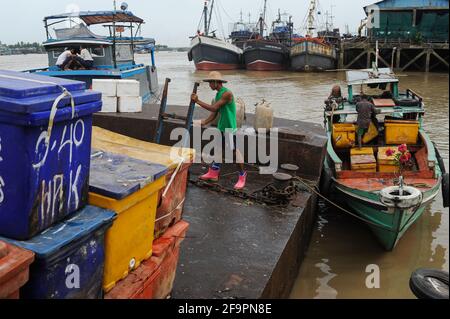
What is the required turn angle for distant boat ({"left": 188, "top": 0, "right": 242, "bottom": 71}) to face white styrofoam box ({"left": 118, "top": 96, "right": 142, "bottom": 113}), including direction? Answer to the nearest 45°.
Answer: approximately 45° to its left

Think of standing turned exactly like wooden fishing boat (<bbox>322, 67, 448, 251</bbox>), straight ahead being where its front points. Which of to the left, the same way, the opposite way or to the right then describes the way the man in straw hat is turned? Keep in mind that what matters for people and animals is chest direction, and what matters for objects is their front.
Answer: to the right

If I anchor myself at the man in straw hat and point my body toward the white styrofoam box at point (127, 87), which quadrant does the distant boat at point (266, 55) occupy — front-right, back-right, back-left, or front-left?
front-right

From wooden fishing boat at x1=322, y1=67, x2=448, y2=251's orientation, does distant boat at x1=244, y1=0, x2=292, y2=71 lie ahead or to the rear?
to the rear

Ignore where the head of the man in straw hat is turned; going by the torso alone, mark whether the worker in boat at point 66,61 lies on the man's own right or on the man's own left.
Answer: on the man's own right

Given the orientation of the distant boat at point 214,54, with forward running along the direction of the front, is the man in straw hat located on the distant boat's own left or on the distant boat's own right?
on the distant boat's own left

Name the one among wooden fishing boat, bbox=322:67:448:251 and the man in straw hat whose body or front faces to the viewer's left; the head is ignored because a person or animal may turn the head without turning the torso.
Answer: the man in straw hat

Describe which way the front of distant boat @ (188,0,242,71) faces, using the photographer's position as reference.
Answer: facing the viewer and to the left of the viewer

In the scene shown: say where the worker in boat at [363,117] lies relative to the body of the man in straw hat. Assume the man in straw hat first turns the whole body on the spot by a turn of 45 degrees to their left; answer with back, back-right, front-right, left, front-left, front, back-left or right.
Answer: back

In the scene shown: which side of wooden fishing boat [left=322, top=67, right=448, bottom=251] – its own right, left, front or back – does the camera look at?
front

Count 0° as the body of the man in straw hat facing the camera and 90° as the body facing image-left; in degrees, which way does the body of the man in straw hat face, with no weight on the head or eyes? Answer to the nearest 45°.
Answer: approximately 90°

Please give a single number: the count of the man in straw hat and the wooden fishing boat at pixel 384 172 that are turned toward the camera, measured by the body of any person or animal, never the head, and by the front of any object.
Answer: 1

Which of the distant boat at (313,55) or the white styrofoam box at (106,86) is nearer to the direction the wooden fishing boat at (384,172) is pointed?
the white styrofoam box

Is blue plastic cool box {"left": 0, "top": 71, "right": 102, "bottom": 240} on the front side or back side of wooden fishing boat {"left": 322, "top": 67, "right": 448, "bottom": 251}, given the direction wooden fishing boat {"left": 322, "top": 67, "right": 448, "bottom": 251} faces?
on the front side
